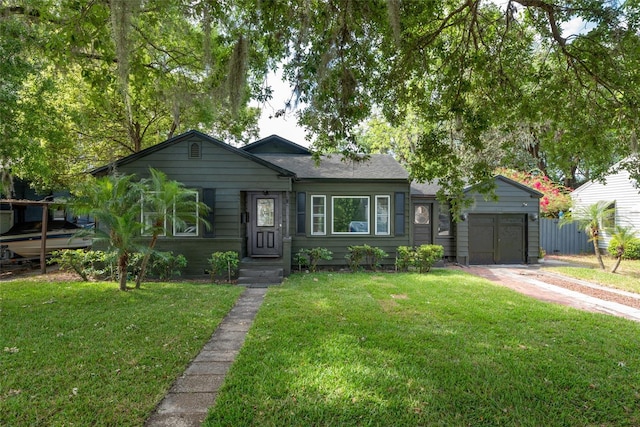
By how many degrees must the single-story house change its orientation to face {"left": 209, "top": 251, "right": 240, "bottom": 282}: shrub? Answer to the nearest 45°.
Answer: approximately 45° to its right

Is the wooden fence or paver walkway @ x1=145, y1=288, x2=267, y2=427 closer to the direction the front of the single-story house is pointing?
the paver walkway

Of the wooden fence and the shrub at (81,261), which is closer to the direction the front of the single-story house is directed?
the shrub

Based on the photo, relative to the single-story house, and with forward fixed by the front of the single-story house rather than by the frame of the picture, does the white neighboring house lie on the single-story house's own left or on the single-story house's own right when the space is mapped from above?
on the single-story house's own left

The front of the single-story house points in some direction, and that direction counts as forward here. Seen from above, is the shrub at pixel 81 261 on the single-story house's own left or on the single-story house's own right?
on the single-story house's own right

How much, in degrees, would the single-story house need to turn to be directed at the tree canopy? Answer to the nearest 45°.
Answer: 0° — it already faces it

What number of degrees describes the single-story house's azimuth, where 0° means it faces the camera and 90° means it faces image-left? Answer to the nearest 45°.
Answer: approximately 0°
